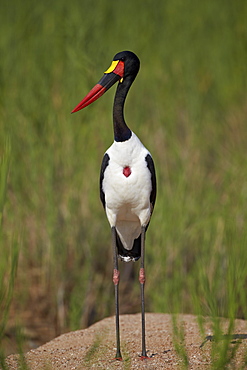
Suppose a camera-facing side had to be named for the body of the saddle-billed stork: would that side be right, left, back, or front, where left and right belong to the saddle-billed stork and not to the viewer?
front
